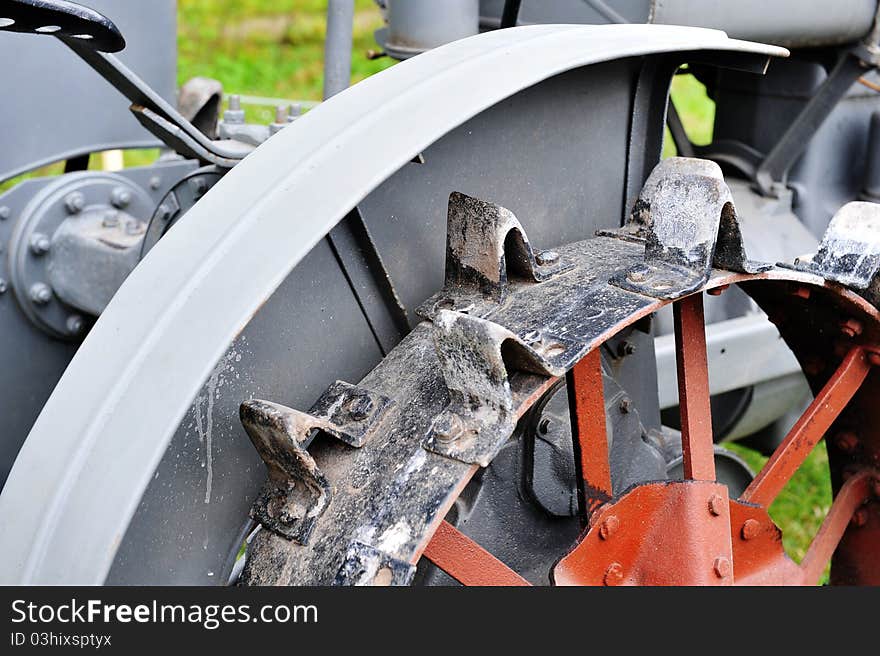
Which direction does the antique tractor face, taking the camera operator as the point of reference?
facing away from the viewer and to the right of the viewer
